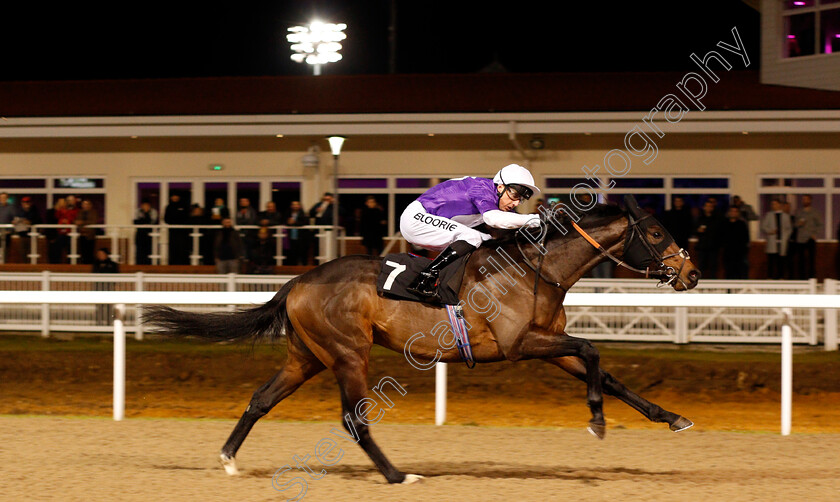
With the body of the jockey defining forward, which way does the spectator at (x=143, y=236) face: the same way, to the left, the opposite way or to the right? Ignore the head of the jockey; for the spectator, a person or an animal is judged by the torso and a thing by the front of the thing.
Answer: to the right

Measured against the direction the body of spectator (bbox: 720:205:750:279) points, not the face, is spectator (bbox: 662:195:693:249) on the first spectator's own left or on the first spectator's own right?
on the first spectator's own right

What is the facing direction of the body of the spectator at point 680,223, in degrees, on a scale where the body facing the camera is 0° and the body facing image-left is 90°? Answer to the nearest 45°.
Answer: approximately 0°

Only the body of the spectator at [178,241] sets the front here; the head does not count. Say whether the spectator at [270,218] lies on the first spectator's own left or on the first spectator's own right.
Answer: on the first spectator's own left

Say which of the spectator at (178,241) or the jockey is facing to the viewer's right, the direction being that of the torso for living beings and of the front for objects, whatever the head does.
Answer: the jockey

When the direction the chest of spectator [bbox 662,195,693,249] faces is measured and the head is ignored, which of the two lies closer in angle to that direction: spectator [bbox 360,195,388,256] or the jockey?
the jockey

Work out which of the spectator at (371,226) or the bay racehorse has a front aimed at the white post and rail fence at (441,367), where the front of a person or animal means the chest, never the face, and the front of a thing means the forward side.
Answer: the spectator
